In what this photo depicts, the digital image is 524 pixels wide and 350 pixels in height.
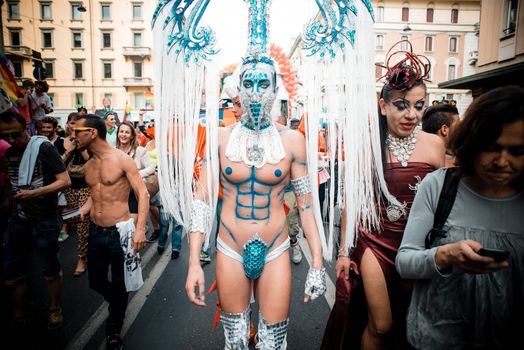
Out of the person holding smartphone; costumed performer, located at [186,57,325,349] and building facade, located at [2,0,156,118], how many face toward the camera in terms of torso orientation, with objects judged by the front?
3

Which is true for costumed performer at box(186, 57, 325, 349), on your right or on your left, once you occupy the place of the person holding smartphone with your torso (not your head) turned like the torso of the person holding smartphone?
on your right

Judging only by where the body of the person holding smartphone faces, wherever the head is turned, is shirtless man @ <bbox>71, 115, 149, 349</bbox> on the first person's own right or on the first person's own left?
on the first person's own right

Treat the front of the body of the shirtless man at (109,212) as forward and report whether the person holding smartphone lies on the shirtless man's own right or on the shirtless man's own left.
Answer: on the shirtless man's own left

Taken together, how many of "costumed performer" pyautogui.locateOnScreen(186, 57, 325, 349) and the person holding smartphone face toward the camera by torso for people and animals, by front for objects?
2

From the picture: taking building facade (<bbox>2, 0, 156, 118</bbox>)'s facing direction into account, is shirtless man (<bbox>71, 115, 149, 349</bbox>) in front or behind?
in front

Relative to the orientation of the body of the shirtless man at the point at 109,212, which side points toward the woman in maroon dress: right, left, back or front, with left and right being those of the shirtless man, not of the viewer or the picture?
left

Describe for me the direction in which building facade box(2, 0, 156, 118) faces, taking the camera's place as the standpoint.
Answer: facing the viewer

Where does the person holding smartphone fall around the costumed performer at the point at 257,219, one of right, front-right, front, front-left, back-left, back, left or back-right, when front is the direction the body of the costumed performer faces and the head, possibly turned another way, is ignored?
front-left

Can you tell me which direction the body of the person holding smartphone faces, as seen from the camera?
toward the camera

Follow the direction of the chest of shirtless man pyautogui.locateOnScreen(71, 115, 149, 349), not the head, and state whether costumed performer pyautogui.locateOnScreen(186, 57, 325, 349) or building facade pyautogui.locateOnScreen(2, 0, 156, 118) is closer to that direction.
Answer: the costumed performer

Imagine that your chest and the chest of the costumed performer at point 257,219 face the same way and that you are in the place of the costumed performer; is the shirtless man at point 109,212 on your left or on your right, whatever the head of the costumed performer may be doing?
on your right

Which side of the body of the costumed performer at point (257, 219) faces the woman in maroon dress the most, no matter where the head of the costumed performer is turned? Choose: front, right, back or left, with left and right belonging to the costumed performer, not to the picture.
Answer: left

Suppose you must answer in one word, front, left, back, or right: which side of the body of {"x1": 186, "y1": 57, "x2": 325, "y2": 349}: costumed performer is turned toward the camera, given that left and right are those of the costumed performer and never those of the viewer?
front

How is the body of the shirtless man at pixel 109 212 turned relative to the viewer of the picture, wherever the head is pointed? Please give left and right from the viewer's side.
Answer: facing the viewer and to the left of the viewer

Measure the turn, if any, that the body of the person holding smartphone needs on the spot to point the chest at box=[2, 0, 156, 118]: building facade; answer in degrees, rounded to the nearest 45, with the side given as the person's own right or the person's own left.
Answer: approximately 135° to the person's own right
